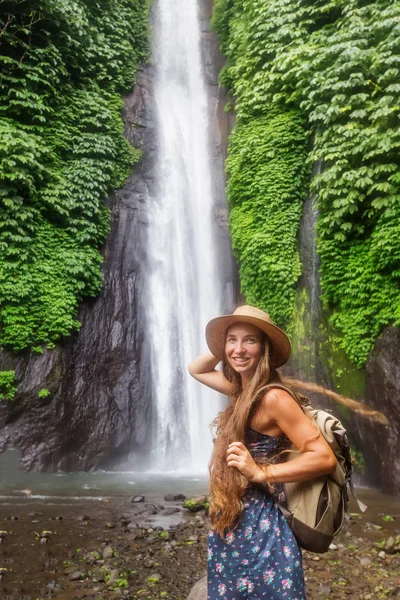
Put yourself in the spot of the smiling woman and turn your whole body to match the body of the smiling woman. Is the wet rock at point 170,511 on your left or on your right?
on your right

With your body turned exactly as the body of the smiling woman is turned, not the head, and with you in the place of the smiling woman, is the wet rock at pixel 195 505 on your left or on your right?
on your right

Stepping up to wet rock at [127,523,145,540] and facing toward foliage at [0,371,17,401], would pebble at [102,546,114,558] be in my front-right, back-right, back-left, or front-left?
back-left

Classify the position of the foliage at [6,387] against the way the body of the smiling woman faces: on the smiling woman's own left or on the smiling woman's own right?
on the smiling woman's own right

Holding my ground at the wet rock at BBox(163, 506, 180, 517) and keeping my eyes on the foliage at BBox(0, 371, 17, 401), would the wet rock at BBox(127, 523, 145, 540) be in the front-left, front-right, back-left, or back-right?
back-left

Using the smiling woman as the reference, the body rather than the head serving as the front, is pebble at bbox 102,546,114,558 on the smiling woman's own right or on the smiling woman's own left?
on the smiling woman's own right

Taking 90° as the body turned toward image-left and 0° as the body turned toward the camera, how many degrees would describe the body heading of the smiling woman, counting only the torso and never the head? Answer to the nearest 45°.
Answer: approximately 45°
